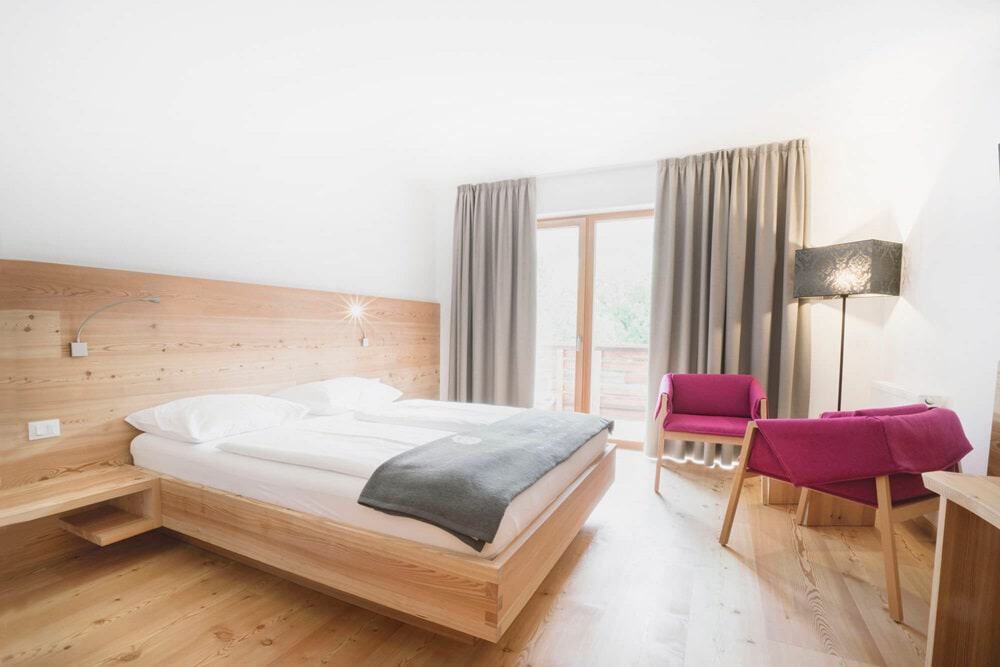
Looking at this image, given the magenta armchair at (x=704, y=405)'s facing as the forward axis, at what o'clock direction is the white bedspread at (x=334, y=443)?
The white bedspread is roughly at 1 o'clock from the magenta armchair.

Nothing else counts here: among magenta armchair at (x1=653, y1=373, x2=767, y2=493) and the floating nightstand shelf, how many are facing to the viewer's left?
0

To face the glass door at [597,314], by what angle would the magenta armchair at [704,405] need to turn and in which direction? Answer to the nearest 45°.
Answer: approximately 135° to its right

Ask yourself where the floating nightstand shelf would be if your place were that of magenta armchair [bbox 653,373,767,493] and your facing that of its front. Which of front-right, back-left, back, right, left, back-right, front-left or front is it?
front-right

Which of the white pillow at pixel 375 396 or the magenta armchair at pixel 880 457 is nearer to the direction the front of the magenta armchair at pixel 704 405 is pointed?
the magenta armchair

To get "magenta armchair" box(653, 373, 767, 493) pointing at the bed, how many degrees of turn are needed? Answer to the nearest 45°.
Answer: approximately 45° to its right

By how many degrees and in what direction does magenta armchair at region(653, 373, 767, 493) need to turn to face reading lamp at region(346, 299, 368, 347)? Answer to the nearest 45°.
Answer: approximately 90° to its right

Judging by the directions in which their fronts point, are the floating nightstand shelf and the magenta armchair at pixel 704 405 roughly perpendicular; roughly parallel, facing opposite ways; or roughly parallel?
roughly perpendicular

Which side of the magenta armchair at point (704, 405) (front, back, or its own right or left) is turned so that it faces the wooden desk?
front

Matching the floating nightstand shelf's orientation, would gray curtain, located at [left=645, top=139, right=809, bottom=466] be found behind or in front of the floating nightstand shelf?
in front

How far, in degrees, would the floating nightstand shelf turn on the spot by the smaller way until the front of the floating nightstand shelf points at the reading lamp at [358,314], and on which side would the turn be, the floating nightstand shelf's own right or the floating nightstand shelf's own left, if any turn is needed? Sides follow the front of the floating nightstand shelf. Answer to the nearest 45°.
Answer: approximately 90° to the floating nightstand shelf's own left

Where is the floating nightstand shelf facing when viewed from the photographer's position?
facing the viewer and to the right of the viewer

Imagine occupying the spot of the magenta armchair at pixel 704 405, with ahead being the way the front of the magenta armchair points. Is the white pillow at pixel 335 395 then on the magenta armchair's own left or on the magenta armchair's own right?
on the magenta armchair's own right

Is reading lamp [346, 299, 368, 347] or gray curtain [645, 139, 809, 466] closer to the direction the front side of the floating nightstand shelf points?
the gray curtain

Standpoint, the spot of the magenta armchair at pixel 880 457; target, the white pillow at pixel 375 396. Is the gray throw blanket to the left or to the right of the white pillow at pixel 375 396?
left

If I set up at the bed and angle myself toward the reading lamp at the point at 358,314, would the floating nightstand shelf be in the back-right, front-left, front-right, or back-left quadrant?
front-left

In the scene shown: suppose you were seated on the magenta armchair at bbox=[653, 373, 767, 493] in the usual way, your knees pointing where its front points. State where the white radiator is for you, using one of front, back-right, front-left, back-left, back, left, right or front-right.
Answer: left

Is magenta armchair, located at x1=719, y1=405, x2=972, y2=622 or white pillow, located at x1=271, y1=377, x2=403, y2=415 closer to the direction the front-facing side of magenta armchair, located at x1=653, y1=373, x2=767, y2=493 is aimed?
the magenta armchair

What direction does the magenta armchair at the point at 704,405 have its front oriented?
toward the camera
